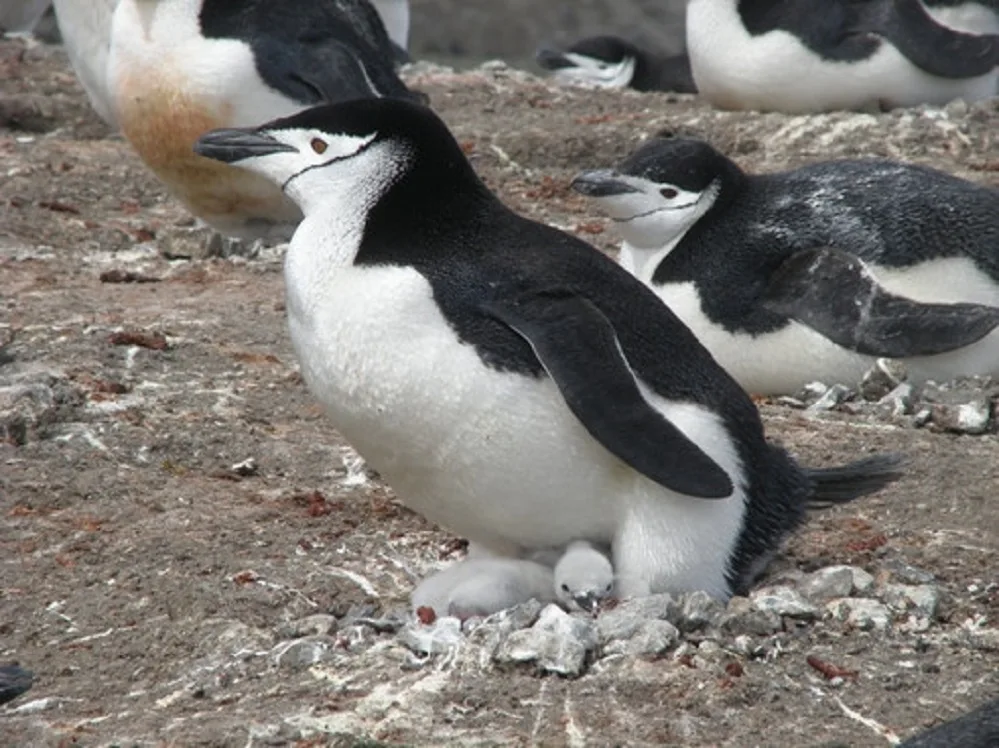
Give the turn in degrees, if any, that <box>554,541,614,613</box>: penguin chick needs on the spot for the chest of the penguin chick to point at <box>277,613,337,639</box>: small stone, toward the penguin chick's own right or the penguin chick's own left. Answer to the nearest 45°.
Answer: approximately 90° to the penguin chick's own right

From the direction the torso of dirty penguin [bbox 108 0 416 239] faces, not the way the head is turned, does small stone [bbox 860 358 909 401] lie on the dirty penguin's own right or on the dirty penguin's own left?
on the dirty penguin's own left

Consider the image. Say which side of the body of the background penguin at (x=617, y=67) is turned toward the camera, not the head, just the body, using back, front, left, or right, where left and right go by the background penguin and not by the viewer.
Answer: left

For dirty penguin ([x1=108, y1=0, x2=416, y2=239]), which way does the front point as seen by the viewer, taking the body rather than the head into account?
to the viewer's left

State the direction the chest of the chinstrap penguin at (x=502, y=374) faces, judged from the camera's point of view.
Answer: to the viewer's left

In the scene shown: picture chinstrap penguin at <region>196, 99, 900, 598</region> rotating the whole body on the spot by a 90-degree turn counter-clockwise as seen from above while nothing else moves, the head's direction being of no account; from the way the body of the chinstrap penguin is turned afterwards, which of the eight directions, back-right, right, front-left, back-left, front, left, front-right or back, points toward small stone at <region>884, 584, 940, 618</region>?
left

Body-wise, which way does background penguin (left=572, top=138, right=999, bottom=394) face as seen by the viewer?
to the viewer's left

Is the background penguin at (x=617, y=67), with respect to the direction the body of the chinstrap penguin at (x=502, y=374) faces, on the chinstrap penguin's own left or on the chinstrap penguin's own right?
on the chinstrap penguin's own right

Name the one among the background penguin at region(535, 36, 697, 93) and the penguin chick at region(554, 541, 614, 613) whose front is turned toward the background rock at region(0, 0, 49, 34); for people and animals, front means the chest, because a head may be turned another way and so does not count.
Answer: the background penguin at region(535, 36, 697, 93)

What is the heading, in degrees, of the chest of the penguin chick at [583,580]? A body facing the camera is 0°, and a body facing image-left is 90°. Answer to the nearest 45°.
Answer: approximately 0°

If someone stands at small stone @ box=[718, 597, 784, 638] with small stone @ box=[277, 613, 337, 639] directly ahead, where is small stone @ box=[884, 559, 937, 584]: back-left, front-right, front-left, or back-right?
back-right
